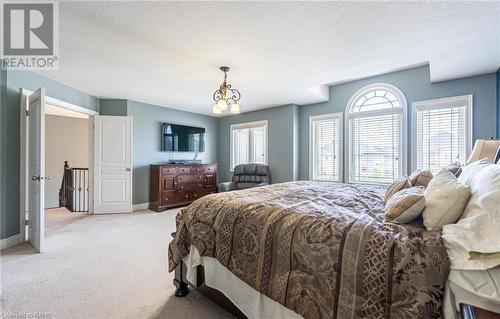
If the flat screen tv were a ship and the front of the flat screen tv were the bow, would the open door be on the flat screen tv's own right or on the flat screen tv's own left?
on the flat screen tv's own right

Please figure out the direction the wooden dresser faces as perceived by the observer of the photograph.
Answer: facing the viewer and to the right of the viewer

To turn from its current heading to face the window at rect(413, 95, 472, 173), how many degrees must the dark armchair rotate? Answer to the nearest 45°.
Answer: approximately 90° to its left

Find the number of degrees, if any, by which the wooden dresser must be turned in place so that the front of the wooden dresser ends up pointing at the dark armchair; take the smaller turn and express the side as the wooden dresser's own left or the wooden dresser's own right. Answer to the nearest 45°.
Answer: approximately 45° to the wooden dresser's own left

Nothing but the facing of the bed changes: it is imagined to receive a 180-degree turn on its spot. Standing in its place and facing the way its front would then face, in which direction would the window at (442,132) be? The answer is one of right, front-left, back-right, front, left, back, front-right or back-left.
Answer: left

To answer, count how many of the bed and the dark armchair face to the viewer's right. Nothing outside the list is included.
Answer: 0

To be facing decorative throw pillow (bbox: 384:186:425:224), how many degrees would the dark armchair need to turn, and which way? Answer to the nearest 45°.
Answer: approximately 45° to its left

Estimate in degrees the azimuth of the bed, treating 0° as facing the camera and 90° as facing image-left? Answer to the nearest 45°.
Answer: approximately 135°

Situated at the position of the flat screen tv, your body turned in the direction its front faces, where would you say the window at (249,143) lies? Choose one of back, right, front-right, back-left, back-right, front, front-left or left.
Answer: front-left

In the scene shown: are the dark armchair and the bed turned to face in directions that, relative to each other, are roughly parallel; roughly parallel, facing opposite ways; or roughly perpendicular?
roughly perpendicular

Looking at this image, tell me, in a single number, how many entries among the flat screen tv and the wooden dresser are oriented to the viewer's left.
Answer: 0

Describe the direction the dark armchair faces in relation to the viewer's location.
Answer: facing the viewer and to the left of the viewer

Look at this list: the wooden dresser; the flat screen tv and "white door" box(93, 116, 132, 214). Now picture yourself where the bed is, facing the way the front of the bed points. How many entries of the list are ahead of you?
3

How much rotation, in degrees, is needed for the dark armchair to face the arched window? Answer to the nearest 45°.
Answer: approximately 90° to its left

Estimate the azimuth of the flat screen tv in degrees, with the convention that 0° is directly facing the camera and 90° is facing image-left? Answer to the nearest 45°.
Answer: approximately 315°

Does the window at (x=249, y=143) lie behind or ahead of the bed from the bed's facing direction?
ahead

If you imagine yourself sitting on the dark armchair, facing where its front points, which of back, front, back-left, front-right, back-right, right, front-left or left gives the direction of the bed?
front-left

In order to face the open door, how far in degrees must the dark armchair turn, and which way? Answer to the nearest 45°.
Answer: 0° — it already faces it
